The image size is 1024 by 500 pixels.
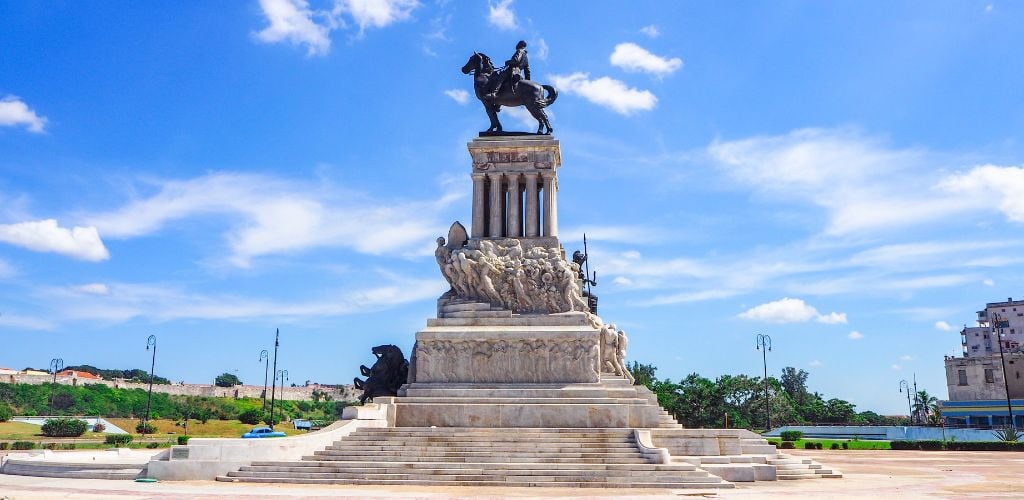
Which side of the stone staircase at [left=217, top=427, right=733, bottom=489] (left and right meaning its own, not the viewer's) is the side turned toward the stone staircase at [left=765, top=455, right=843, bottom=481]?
left

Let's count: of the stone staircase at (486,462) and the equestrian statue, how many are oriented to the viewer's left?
1

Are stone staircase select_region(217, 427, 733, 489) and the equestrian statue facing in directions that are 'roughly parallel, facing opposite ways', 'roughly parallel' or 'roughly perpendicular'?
roughly perpendicular

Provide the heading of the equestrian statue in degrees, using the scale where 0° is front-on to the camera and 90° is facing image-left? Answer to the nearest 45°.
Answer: approximately 90°
